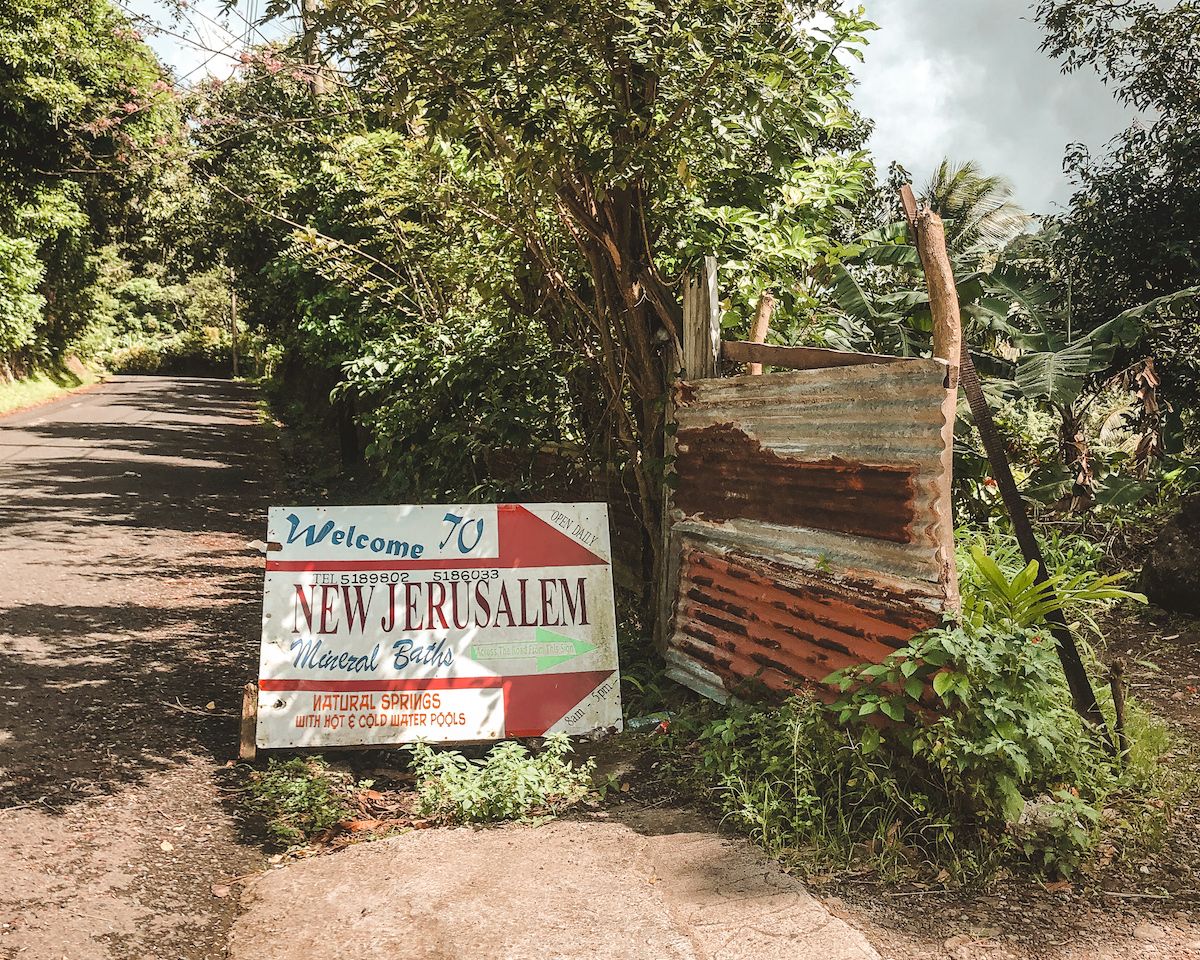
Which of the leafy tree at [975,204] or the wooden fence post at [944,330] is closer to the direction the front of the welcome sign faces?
the wooden fence post

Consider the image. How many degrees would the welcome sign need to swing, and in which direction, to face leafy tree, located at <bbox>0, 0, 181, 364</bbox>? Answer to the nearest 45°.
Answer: approximately 135° to its right

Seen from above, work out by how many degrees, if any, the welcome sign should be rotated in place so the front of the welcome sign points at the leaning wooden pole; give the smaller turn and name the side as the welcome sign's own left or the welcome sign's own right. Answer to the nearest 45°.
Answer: approximately 45° to the welcome sign's own left

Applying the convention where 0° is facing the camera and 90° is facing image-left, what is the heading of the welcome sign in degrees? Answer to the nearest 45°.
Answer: approximately 0°

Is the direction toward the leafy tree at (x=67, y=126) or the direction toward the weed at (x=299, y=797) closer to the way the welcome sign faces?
the weed

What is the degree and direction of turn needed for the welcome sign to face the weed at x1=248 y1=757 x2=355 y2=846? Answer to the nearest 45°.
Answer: approximately 45° to its right
